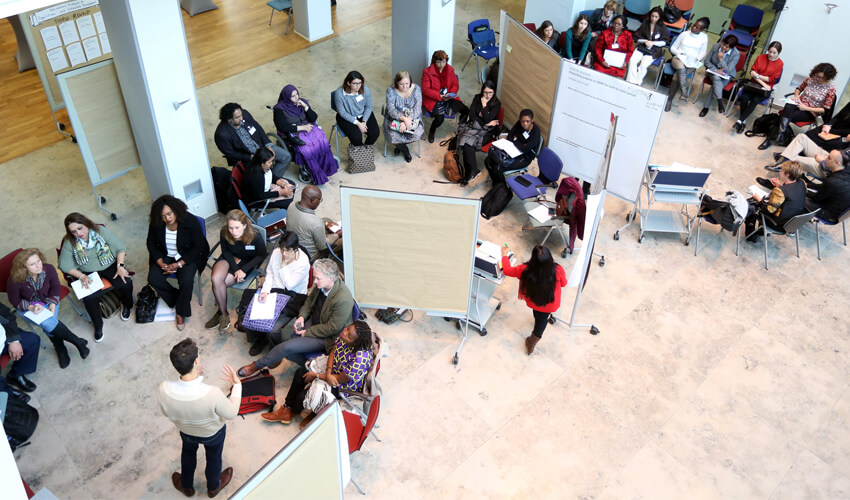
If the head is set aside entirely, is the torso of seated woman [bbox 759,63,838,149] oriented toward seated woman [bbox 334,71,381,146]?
yes

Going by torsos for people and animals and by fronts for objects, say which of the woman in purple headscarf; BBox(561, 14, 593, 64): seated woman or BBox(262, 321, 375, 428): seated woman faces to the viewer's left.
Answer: BBox(262, 321, 375, 428): seated woman

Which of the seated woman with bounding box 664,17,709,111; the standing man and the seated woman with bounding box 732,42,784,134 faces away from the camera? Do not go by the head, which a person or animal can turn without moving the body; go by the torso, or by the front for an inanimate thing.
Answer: the standing man

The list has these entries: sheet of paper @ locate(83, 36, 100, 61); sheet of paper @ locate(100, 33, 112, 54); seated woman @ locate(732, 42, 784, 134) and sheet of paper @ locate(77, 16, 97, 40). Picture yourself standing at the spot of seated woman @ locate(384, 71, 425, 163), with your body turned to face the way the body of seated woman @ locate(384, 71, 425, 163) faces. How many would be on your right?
3

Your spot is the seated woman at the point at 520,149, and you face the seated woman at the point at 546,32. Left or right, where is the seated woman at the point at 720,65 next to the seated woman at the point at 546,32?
right

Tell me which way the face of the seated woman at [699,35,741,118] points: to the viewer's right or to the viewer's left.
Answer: to the viewer's left

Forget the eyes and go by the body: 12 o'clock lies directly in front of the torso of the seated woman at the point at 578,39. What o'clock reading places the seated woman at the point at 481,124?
the seated woman at the point at 481,124 is roughly at 1 o'clock from the seated woman at the point at 578,39.

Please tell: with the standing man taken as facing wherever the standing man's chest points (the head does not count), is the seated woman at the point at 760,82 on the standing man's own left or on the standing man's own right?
on the standing man's own right

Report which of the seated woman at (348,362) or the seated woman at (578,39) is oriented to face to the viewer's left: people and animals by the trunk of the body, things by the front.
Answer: the seated woman at (348,362)

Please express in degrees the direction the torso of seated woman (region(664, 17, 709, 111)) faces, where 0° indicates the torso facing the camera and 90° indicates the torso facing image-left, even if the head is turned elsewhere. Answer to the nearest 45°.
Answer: approximately 45°

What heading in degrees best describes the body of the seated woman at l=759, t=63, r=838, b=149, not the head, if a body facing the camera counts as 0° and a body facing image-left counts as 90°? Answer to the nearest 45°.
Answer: approximately 45°

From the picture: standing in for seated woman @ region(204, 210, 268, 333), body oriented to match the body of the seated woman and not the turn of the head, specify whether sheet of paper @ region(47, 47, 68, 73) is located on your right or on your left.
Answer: on your right

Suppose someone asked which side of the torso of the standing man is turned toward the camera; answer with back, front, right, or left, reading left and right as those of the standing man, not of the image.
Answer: back

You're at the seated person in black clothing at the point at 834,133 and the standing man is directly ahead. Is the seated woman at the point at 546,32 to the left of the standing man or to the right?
right
